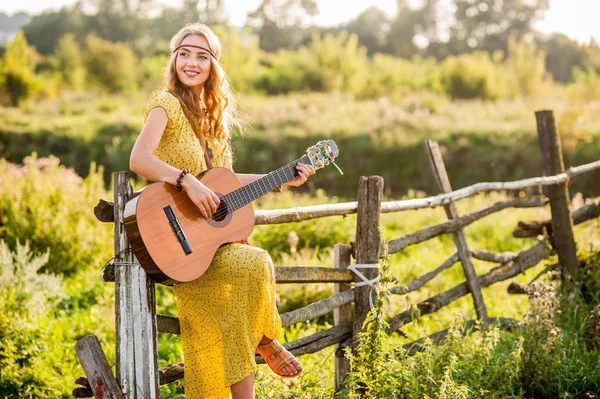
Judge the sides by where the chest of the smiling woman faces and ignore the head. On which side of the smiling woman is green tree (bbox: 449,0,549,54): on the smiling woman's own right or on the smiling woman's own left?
on the smiling woman's own left

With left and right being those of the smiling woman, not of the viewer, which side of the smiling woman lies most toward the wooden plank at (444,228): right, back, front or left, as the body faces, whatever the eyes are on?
left

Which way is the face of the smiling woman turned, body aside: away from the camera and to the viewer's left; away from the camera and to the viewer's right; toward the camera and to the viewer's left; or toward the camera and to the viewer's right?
toward the camera and to the viewer's left

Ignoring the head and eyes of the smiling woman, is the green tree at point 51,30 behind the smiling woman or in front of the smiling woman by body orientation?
behind

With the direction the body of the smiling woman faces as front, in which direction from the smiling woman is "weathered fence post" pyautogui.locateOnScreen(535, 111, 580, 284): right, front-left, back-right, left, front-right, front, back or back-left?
left

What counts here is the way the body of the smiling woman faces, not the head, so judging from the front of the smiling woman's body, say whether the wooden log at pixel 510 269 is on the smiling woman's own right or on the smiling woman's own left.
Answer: on the smiling woman's own left

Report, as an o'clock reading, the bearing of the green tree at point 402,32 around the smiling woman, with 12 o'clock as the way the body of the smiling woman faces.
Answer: The green tree is roughly at 8 o'clock from the smiling woman.

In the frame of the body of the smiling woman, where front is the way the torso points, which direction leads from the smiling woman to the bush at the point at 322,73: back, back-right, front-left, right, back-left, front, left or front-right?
back-left

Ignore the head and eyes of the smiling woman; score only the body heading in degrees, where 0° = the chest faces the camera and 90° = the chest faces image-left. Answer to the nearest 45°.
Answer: approximately 315°

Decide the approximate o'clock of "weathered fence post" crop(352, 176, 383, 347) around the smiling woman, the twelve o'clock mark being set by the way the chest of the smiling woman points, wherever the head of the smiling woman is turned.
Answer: The weathered fence post is roughly at 9 o'clock from the smiling woman.

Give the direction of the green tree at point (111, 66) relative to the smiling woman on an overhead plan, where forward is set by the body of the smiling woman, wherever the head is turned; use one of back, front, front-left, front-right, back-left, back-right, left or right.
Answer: back-left

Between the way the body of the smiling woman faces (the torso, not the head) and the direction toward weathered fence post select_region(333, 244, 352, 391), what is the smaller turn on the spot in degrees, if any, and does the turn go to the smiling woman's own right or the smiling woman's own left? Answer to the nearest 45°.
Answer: approximately 90° to the smiling woman's own left

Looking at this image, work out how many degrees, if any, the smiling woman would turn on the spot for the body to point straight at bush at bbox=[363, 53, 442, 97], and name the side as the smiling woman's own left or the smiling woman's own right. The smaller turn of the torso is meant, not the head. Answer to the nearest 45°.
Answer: approximately 135° to the smiling woman's own left
